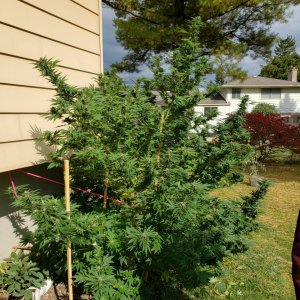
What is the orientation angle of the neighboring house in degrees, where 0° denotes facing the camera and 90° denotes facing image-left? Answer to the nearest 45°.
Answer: approximately 0°

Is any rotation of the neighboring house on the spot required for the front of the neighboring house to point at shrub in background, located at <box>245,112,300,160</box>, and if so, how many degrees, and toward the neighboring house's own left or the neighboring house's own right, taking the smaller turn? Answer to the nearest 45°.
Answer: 0° — it already faces it

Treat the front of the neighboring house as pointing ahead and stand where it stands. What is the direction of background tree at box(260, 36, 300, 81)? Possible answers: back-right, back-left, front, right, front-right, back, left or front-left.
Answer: back

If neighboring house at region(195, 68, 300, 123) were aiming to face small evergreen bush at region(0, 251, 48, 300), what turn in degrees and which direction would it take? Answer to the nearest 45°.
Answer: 0° — it already faces it

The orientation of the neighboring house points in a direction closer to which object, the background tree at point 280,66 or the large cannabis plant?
the large cannabis plant

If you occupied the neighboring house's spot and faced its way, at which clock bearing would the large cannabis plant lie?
The large cannabis plant is roughly at 12 o'clock from the neighboring house.

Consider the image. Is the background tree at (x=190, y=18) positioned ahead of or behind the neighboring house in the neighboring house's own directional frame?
ahead
